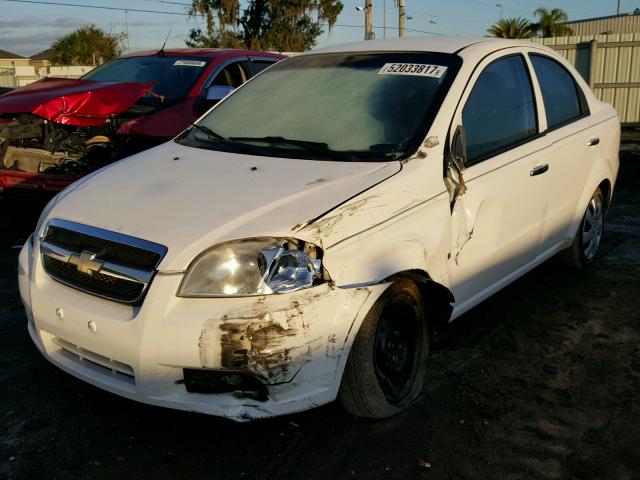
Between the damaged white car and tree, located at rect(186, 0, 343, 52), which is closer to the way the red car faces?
the damaged white car

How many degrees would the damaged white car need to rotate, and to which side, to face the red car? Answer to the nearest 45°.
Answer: approximately 90° to its right

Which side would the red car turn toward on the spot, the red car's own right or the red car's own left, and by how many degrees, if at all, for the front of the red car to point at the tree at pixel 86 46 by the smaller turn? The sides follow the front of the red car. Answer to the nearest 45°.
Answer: approximately 135° to the red car's own right

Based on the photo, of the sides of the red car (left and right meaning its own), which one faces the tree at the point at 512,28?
back

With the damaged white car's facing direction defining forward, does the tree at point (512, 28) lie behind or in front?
behind

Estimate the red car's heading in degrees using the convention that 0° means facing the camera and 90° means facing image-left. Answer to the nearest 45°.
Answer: approximately 45°

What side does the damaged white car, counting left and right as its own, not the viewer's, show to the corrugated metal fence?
back

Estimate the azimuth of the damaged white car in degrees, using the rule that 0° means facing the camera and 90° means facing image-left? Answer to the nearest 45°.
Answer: approximately 45°

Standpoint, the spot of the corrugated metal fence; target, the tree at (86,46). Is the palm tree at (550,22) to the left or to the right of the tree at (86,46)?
right

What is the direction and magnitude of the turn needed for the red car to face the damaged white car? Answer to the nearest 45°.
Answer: approximately 45° to its left

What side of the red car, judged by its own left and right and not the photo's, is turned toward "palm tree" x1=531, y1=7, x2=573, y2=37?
back

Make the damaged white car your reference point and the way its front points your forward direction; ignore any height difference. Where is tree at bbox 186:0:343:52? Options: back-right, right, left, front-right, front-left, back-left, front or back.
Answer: back-right
